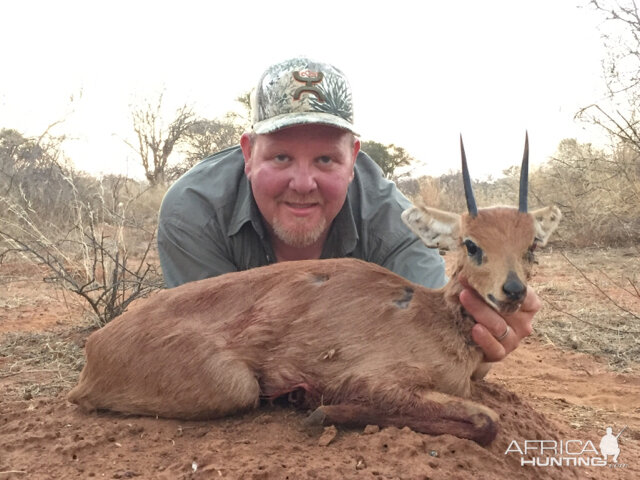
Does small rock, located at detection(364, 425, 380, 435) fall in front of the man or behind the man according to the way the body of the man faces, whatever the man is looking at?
in front

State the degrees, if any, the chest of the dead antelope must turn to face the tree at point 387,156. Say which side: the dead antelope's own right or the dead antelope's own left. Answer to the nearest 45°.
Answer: approximately 90° to the dead antelope's own left

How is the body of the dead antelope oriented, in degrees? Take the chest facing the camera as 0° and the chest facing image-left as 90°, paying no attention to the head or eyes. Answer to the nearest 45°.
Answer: approximately 270°

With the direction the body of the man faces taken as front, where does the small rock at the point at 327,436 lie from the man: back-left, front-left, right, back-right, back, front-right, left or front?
front

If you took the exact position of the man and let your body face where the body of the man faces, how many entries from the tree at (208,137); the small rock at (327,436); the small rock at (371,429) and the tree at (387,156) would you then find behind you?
2

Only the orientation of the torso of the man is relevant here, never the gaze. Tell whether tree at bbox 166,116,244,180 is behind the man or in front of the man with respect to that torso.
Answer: behind

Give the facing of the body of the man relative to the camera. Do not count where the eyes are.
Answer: toward the camera

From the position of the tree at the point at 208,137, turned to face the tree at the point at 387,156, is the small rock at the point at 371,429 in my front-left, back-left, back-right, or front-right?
front-right

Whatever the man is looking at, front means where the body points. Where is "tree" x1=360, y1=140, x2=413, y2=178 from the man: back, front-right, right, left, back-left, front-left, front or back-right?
back
